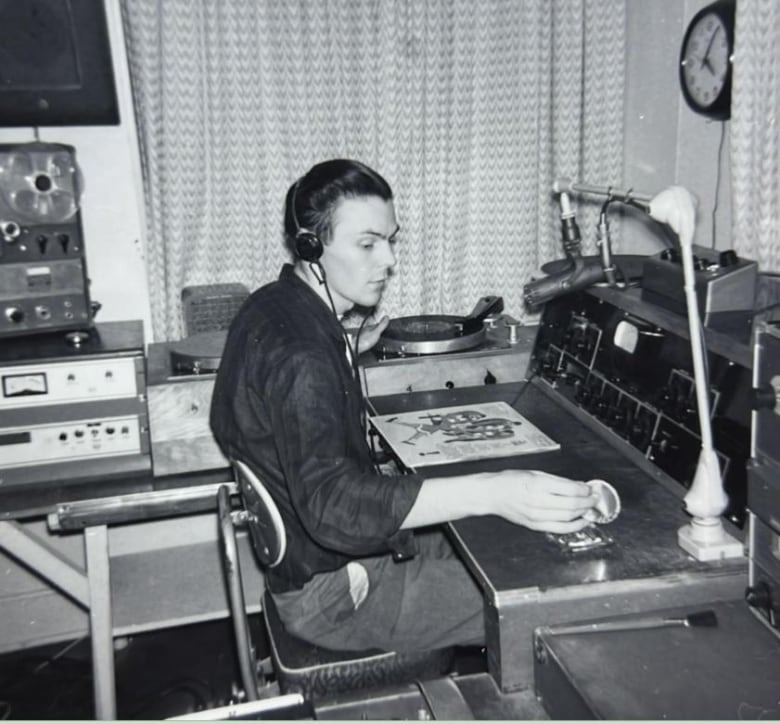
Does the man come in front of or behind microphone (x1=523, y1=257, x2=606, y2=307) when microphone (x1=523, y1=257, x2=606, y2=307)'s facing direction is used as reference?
in front

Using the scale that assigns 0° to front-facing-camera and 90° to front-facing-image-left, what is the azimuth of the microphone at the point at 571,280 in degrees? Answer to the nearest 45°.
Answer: approximately 45°

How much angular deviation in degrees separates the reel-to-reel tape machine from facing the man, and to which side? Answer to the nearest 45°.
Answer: approximately 45° to its left

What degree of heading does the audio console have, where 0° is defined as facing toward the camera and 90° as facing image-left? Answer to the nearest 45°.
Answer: approximately 45°

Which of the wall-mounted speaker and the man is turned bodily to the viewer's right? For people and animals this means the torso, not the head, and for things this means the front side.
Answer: the man

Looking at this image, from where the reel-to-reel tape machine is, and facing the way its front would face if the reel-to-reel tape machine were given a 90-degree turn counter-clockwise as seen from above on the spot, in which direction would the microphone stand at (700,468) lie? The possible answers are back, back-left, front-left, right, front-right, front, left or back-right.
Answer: front-right

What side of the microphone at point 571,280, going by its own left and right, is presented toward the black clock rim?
back

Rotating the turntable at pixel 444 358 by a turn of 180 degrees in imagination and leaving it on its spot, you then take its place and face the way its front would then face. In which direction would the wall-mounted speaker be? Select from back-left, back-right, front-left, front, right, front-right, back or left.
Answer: left

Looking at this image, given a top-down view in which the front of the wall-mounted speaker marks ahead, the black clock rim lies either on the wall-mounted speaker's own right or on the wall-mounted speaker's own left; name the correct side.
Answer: on the wall-mounted speaker's own left

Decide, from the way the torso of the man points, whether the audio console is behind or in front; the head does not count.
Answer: in front

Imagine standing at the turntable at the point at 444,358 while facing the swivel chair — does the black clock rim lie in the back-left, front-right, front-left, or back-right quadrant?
back-left

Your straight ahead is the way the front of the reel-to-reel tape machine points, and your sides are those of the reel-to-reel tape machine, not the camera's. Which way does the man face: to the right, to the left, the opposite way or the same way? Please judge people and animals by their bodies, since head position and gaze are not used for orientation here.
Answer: to the left

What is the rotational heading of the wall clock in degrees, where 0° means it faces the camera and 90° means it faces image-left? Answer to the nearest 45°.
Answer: approximately 45°

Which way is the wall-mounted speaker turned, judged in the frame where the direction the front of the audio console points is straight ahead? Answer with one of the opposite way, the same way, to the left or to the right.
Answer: to the left
